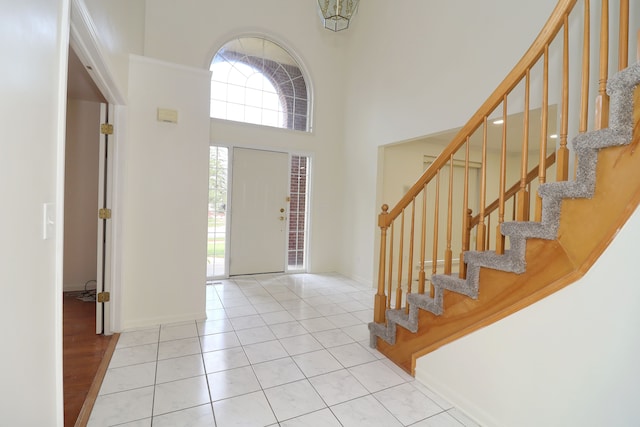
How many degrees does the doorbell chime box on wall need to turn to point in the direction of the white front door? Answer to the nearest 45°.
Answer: approximately 135° to its left

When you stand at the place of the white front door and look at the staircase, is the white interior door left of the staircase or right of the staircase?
right

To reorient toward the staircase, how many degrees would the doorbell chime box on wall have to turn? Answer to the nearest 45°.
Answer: approximately 45° to its left

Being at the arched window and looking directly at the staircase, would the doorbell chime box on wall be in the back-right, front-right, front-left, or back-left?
front-right

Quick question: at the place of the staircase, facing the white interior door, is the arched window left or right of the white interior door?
right

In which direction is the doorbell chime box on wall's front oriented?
toward the camera

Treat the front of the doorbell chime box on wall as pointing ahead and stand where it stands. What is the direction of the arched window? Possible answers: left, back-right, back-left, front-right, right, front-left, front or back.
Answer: back-left

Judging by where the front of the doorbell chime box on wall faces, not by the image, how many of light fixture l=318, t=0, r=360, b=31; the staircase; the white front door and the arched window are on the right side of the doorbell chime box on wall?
0

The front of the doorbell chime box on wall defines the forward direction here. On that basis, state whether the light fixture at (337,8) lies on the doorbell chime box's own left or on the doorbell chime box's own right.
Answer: on the doorbell chime box's own left
